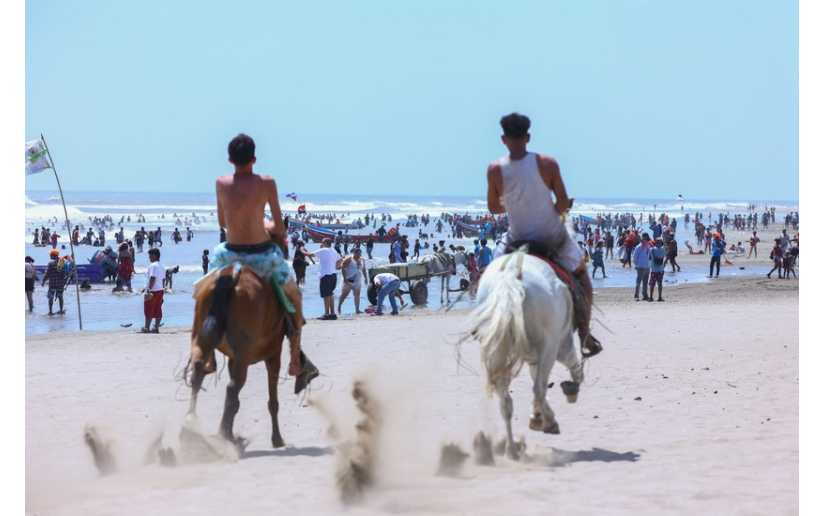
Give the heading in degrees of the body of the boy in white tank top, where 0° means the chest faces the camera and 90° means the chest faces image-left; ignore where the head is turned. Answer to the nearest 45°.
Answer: approximately 180°

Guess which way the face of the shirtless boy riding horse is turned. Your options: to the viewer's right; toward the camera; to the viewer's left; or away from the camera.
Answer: away from the camera

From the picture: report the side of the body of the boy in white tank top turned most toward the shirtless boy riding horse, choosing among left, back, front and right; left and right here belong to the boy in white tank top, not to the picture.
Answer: left

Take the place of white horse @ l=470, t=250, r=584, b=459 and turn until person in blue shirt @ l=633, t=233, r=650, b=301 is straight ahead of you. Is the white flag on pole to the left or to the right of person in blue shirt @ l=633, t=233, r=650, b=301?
left

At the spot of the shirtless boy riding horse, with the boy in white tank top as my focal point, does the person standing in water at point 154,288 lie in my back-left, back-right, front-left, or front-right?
back-left

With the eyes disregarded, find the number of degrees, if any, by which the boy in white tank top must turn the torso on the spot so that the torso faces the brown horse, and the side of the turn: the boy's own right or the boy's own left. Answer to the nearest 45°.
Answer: approximately 90° to the boy's own left

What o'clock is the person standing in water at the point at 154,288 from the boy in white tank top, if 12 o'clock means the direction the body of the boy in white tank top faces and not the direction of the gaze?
The person standing in water is roughly at 11 o'clock from the boy in white tank top.

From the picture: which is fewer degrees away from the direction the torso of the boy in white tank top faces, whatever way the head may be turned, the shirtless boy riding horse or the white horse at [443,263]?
the white horse

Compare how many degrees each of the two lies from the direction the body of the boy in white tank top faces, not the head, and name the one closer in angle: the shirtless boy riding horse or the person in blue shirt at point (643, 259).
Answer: the person in blue shirt
